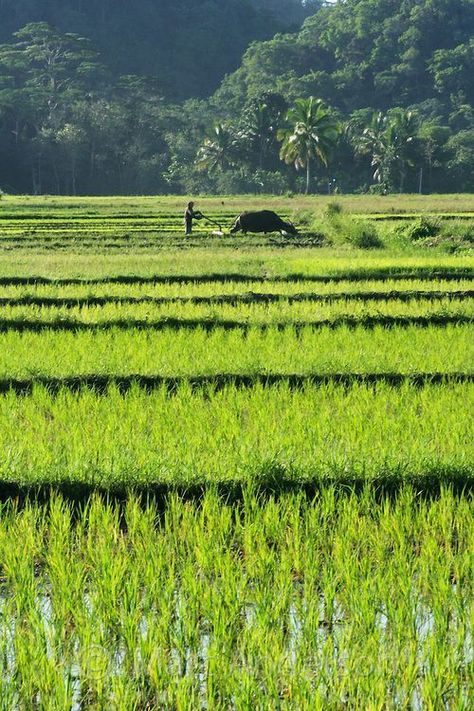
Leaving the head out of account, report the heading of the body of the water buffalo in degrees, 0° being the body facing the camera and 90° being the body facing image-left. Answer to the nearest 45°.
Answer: approximately 270°

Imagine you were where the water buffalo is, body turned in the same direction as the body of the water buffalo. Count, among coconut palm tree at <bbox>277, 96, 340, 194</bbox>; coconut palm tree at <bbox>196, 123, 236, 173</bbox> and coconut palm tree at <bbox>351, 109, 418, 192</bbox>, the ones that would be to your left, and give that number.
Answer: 3

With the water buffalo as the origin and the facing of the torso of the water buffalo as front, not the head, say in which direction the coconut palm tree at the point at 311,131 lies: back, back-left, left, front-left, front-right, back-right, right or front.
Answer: left

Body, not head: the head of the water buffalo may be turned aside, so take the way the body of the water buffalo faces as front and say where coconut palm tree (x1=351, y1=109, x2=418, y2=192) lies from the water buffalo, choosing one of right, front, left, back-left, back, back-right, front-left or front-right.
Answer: left

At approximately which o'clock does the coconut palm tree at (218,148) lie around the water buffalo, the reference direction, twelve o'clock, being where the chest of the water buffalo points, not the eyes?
The coconut palm tree is roughly at 9 o'clock from the water buffalo.
